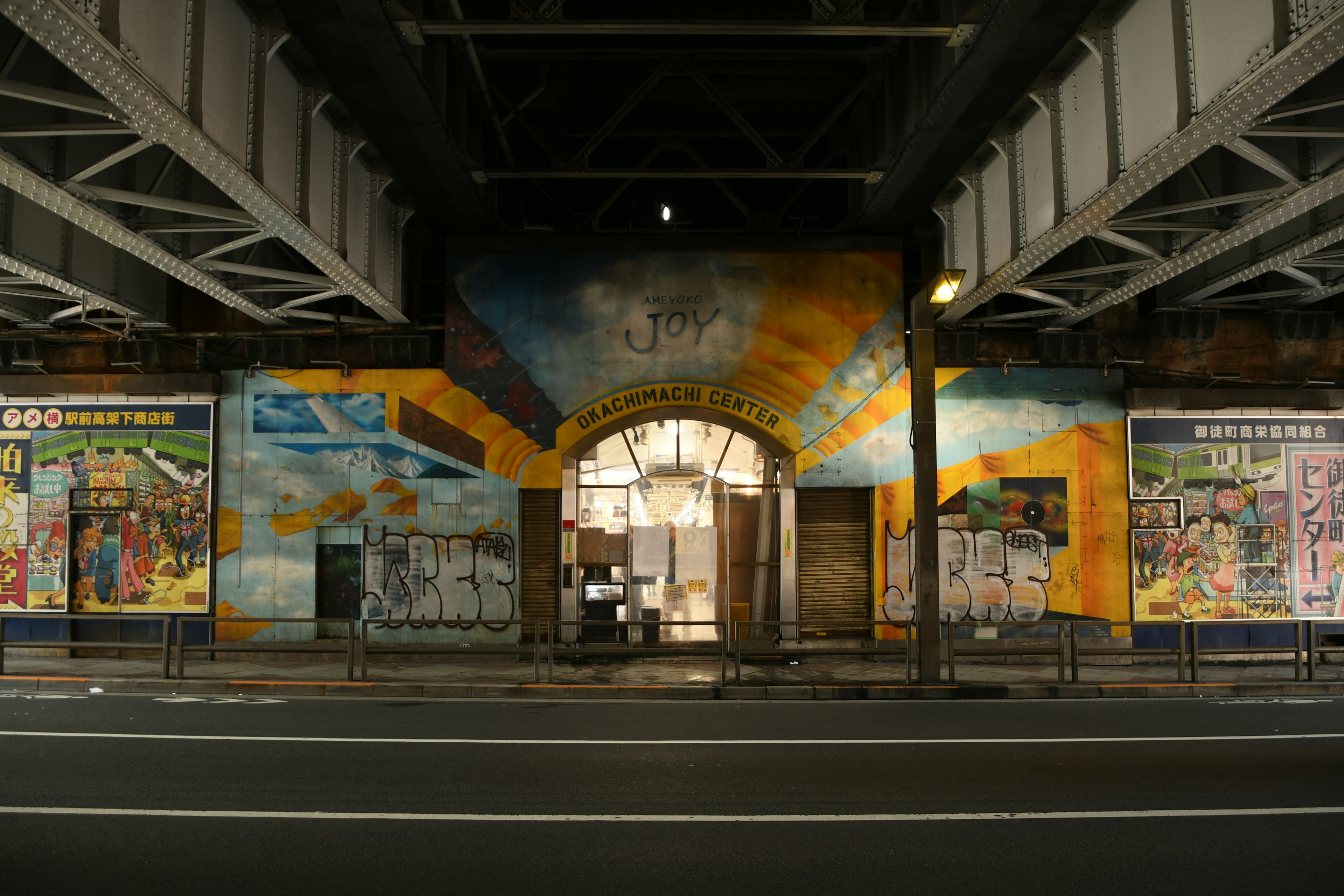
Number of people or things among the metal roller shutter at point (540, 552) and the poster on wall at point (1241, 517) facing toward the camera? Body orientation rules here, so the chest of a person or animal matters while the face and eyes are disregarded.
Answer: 2

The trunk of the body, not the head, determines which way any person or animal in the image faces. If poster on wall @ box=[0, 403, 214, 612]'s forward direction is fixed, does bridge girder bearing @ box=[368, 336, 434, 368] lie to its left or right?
on its left

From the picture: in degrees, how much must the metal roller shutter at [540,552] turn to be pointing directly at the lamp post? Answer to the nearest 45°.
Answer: approximately 45° to its left

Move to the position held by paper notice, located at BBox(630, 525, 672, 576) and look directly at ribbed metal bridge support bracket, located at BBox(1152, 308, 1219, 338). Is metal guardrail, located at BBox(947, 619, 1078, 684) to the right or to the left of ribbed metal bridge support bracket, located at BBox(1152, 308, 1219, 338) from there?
right

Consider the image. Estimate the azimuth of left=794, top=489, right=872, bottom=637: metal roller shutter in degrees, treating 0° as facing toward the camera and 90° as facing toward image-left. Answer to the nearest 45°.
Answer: approximately 0°

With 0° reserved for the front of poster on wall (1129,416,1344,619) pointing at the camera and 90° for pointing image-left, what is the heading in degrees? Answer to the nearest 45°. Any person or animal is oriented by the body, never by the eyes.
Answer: approximately 0°
